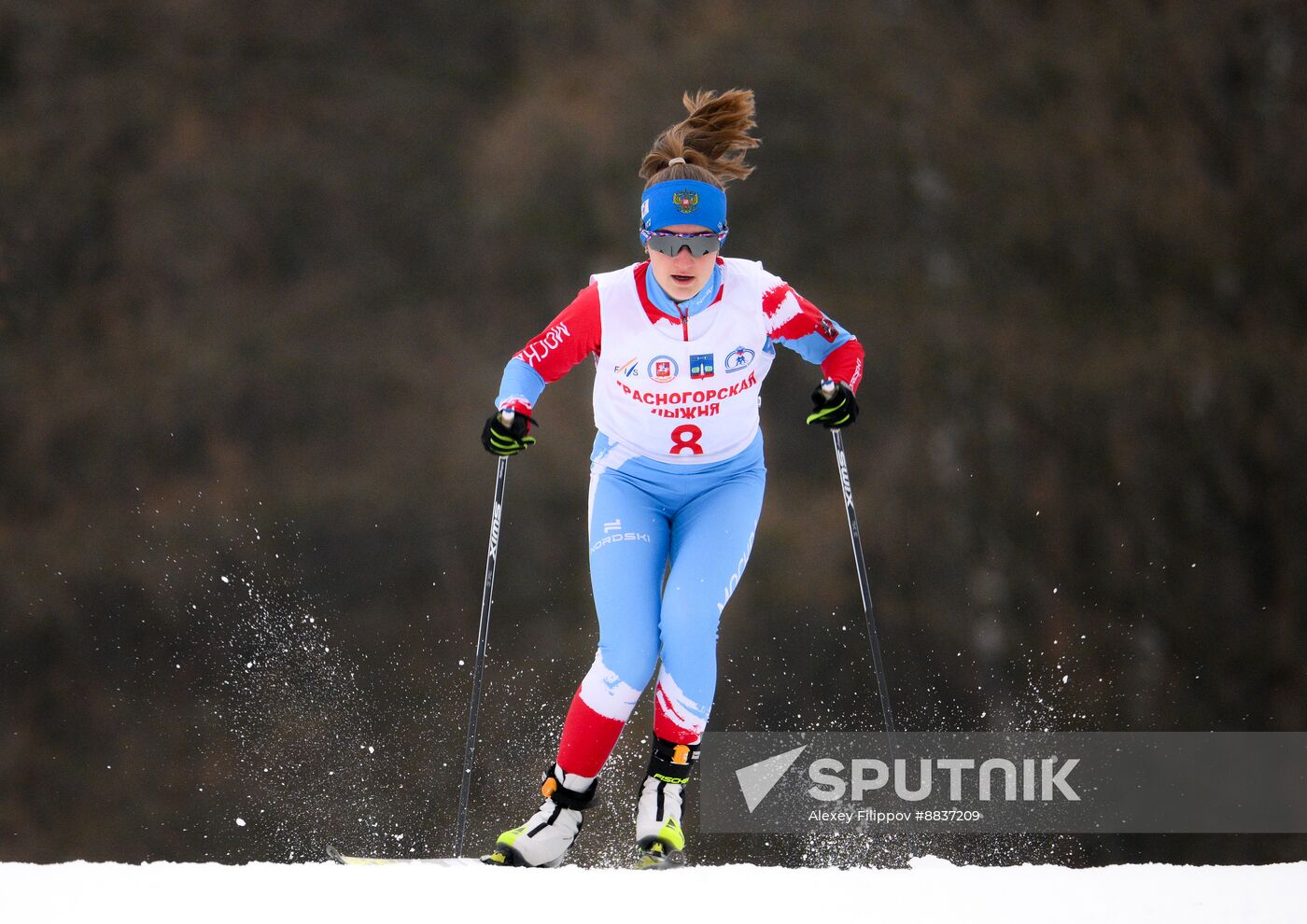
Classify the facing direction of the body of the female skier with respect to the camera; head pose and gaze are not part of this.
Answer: toward the camera

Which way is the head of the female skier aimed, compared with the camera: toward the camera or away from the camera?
toward the camera
